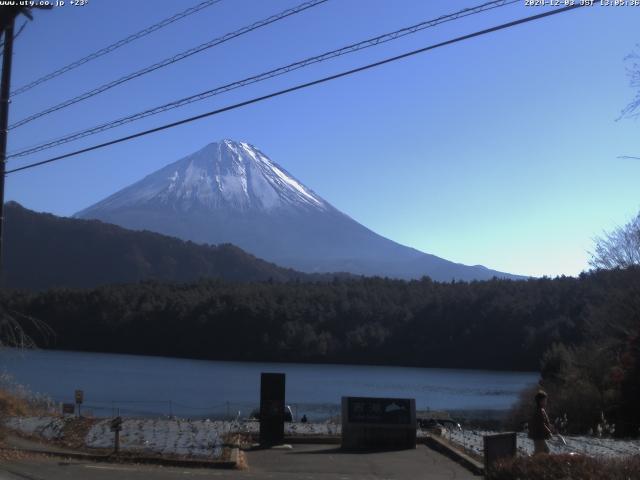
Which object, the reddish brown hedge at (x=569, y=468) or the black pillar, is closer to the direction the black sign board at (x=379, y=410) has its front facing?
the reddish brown hedge

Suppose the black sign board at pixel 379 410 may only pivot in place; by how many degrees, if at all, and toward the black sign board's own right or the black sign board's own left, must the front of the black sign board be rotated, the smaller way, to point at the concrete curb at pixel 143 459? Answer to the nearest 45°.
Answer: approximately 45° to the black sign board's own right

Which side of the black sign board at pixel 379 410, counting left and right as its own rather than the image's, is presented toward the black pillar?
right

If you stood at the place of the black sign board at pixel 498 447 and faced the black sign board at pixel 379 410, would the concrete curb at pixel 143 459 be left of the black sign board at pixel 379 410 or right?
left

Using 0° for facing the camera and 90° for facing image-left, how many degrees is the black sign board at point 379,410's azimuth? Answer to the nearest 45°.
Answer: approximately 0°

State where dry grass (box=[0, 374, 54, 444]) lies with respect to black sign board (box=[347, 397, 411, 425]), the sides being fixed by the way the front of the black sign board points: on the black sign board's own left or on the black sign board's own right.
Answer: on the black sign board's own right

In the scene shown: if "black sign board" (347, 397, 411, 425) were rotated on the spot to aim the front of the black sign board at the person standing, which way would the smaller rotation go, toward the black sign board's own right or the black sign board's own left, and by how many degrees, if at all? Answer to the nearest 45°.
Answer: approximately 45° to the black sign board's own left
